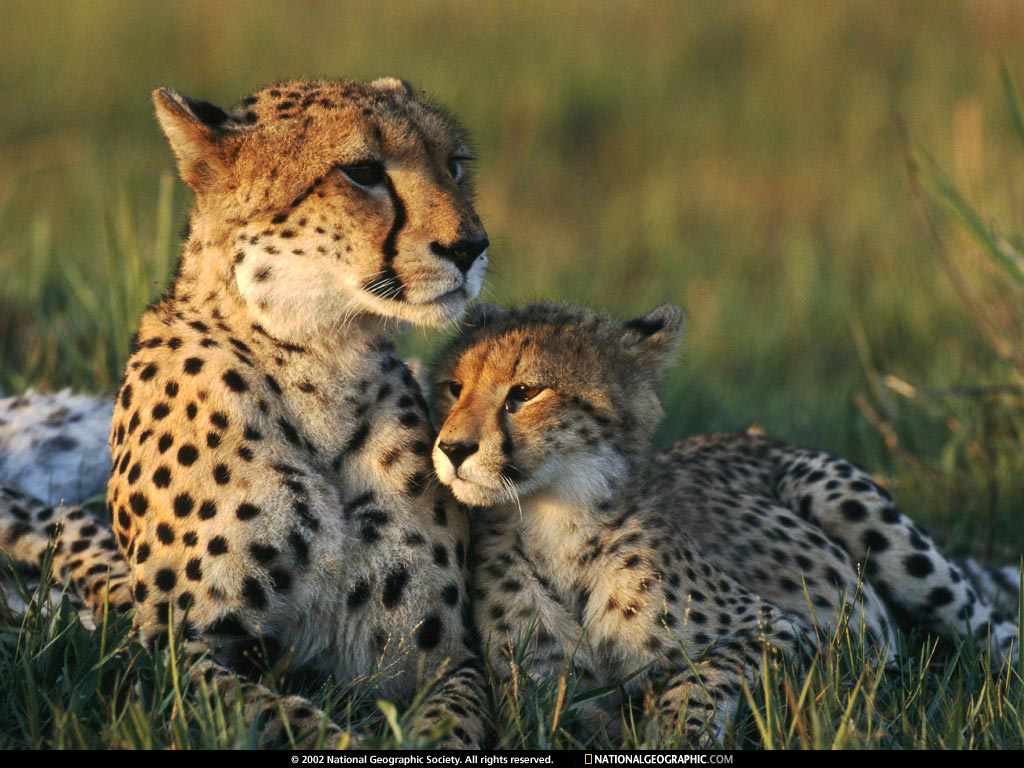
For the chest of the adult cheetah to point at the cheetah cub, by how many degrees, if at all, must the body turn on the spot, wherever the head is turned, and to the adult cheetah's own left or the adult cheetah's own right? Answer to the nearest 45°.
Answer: approximately 45° to the adult cheetah's own left

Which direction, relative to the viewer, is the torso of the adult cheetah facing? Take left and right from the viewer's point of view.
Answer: facing the viewer and to the right of the viewer

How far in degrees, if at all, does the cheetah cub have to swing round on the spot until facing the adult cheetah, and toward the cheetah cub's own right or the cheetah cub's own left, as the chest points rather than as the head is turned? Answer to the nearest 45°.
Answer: approximately 45° to the cheetah cub's own right

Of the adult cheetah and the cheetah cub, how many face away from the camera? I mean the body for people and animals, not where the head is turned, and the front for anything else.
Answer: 0

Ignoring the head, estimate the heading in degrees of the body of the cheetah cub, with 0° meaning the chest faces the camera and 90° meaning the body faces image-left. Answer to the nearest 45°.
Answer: approximately 45°
